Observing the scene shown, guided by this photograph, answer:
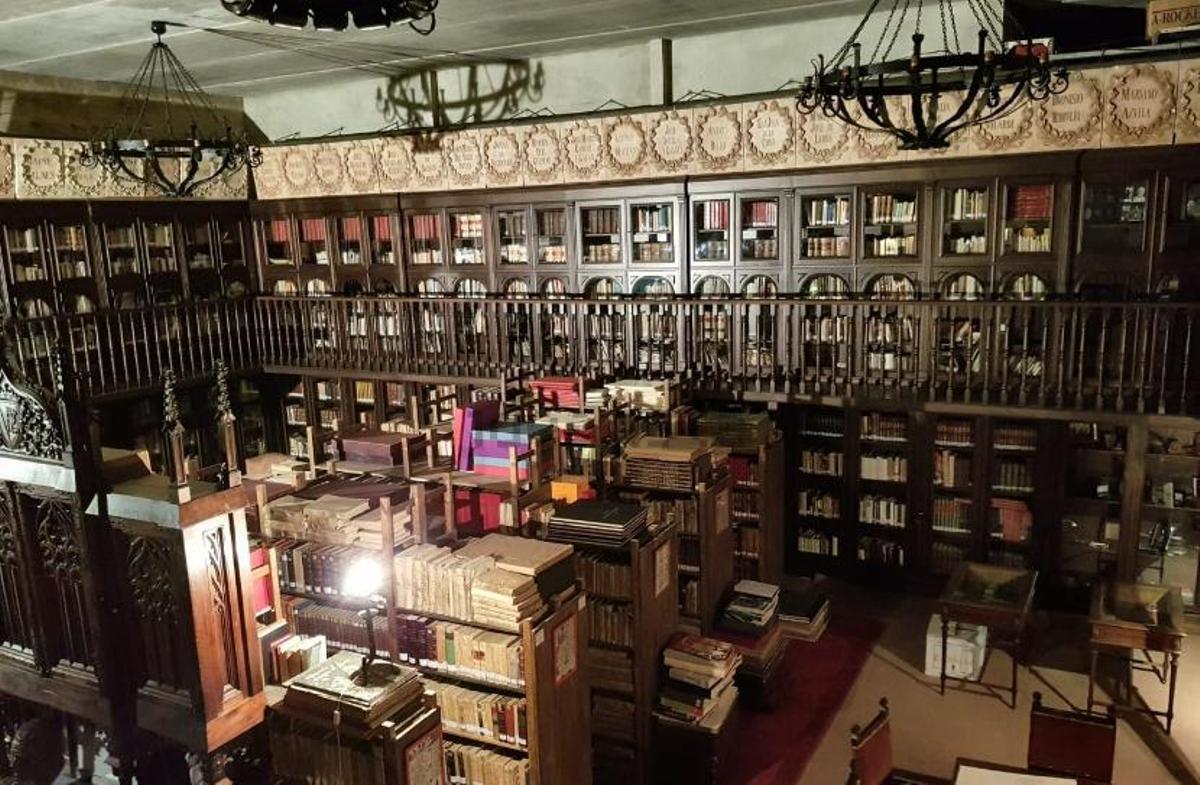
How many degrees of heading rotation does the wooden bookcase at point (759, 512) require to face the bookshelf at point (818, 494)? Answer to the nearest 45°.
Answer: approximately 180°

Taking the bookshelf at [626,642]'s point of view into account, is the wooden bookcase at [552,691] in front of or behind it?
in front

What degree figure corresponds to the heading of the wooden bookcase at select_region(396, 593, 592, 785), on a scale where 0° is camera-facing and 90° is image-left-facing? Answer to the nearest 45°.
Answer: approximately 45°

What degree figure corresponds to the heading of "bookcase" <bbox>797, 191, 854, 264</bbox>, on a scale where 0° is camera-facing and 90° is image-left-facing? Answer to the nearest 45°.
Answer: approximately 0°

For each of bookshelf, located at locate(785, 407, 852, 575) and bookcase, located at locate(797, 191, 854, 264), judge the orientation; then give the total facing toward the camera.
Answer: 2

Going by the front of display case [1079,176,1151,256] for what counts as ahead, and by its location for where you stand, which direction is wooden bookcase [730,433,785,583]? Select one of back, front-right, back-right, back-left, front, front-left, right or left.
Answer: front-right

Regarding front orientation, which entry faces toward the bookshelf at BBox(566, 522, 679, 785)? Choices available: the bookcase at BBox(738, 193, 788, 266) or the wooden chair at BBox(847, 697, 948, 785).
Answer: the bookcase

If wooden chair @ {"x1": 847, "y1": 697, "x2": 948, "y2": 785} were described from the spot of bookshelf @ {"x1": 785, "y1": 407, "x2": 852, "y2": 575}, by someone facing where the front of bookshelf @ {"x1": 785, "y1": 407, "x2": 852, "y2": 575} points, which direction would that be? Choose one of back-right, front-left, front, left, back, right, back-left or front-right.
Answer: front

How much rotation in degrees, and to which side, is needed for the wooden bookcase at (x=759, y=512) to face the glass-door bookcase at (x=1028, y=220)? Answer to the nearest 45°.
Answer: approximately 180°

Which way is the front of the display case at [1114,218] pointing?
toward the camera

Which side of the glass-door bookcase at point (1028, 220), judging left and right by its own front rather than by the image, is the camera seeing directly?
front

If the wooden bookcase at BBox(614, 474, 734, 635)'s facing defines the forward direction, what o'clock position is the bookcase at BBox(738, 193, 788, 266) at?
The bookcase is roughly at 5 o'clock from the wooden bookcase.

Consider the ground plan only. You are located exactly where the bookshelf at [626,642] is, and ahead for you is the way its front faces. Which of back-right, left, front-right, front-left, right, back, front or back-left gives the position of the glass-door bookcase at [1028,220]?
back

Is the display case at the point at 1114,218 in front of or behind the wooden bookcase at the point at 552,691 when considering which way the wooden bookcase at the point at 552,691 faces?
behind
